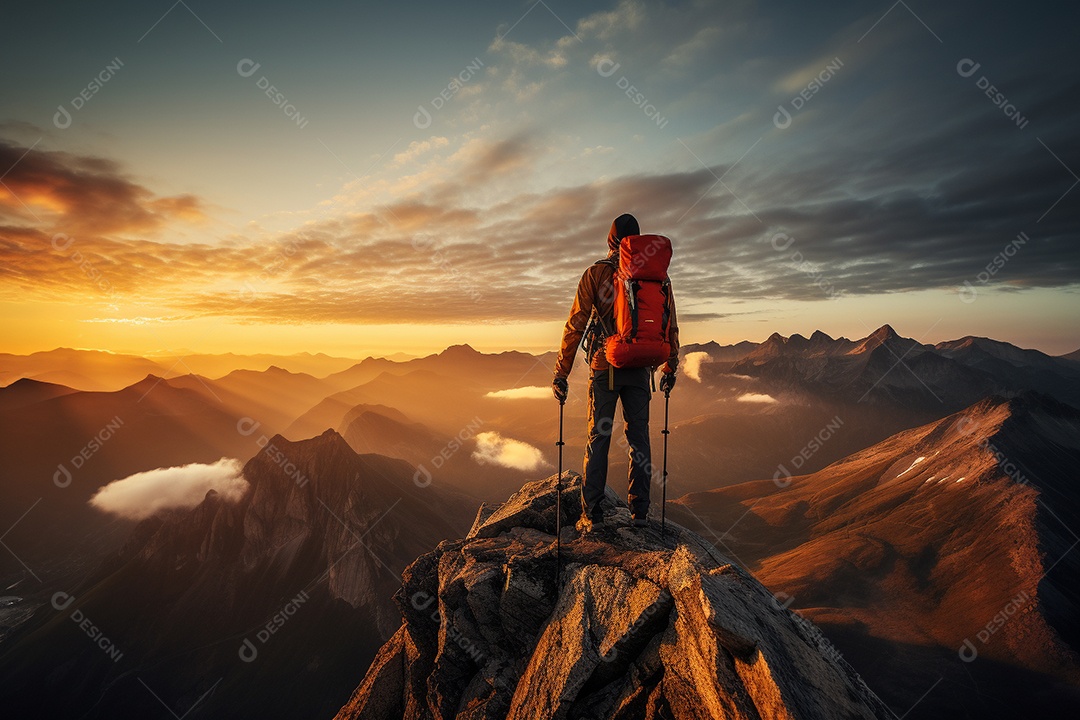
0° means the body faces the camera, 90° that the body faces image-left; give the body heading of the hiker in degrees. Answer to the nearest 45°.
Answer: approximately 135°
